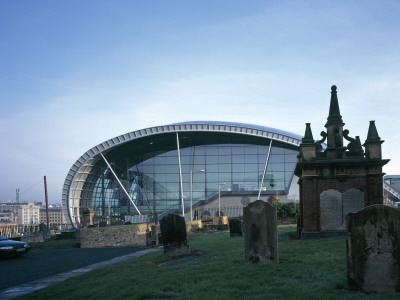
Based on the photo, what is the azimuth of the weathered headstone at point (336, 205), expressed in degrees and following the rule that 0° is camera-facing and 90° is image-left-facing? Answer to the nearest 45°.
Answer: approximately 0°

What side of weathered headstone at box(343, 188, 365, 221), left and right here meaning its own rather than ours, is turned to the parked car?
right

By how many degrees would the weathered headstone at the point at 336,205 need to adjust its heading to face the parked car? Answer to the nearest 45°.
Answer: approximately 90° to its right

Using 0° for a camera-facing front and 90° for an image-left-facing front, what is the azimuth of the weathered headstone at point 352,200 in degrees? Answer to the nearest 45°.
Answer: approximately 0°

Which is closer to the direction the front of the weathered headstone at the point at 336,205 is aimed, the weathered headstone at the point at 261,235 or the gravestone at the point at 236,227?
the weathered headstone

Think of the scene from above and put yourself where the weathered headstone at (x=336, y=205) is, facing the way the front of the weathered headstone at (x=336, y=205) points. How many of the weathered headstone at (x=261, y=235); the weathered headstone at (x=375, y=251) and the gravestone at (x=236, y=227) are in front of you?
2

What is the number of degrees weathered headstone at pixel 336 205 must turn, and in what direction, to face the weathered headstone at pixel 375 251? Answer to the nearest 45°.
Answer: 0° — it already faces it

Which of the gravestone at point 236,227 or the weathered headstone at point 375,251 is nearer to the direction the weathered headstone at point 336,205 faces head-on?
the weathered headstone
